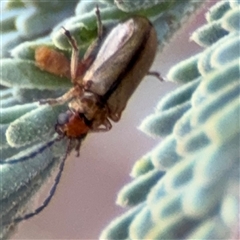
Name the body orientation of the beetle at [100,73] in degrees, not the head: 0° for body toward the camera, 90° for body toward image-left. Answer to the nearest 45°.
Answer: approximately 45°
